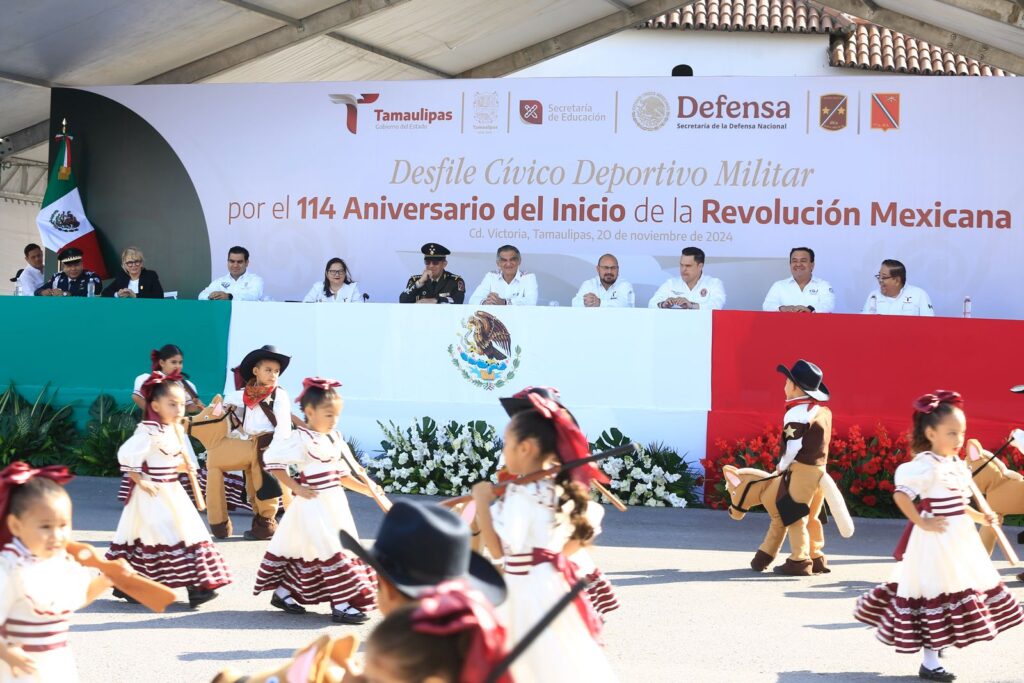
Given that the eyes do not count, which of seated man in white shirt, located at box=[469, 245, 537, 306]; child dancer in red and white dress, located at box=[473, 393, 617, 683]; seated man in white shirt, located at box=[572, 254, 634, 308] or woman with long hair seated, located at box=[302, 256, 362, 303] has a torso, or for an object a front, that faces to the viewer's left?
the child dancer in red and white dress

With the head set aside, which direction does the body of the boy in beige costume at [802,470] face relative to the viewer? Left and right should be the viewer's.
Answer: facing away from the viewer and to the left of the viewer

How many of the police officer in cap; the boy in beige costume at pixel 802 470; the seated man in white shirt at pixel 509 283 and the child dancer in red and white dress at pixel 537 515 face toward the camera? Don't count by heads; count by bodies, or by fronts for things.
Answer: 2

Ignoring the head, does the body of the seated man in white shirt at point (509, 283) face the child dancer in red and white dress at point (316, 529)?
yes

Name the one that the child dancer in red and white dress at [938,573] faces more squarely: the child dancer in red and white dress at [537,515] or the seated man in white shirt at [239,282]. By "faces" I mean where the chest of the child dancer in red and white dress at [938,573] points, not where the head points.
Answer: the child dancer in red and white dress

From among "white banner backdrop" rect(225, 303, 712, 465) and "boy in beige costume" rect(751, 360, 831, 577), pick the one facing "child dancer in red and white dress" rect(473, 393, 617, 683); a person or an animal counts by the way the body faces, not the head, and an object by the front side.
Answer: the white banner backdrop

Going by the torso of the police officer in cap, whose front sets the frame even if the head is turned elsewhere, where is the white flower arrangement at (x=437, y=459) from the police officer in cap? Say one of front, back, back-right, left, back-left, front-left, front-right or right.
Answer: front-left

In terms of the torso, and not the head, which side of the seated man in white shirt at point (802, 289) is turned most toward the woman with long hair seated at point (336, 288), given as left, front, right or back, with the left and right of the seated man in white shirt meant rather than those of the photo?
right

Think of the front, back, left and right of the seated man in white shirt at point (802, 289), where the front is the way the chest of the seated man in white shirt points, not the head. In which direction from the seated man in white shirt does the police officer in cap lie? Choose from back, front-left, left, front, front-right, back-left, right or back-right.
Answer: right

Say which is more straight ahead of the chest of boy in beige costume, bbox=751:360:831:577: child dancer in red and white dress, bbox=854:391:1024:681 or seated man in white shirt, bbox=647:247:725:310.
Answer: the seated man in white shirt

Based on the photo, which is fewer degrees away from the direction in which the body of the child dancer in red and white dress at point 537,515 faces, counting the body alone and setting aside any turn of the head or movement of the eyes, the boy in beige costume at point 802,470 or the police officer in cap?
the police officer in cap

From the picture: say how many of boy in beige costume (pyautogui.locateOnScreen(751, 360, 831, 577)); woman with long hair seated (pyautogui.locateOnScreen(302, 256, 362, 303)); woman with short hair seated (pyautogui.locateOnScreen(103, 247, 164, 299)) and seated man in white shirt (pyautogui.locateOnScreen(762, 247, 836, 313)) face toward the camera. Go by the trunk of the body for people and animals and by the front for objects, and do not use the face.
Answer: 3
